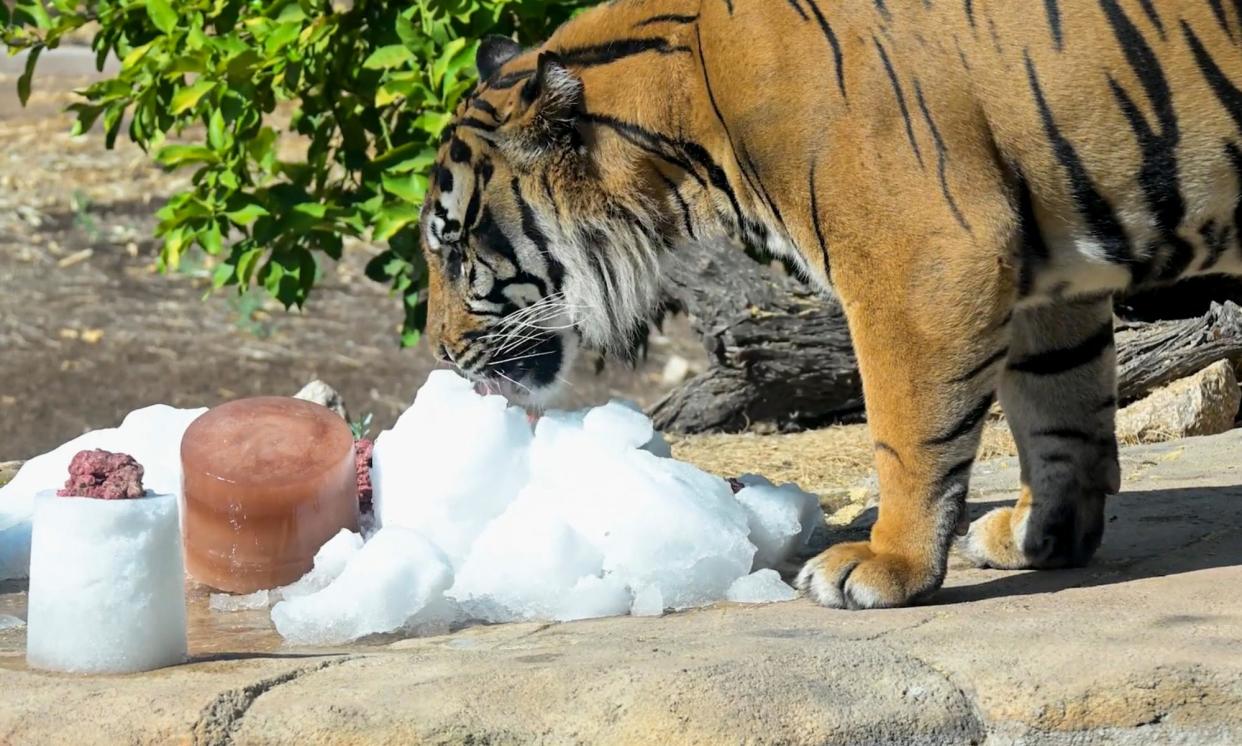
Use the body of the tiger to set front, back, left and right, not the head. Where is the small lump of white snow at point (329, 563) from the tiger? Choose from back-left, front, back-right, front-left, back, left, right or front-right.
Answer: front

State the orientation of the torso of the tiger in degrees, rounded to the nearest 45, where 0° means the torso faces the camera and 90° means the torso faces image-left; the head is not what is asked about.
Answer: approximately 90°

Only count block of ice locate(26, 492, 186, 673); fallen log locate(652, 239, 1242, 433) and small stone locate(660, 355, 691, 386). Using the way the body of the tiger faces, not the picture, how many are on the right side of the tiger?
2

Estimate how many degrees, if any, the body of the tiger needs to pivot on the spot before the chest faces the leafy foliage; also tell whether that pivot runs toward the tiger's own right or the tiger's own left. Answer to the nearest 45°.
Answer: approximately 45° to the tiger's own right

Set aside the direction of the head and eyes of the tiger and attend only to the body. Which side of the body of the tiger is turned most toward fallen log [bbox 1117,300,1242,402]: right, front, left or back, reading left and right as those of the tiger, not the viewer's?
right

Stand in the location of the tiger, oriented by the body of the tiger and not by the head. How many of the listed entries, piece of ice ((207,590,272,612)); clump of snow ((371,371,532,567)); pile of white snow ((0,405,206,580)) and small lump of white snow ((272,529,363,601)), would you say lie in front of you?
4

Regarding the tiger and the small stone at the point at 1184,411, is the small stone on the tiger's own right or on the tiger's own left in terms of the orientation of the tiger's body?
on the tiger's own right

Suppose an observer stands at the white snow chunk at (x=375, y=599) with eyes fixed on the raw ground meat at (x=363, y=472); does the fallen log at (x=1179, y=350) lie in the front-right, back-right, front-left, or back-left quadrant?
front-right

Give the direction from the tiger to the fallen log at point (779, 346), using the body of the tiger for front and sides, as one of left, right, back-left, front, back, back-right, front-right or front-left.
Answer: right

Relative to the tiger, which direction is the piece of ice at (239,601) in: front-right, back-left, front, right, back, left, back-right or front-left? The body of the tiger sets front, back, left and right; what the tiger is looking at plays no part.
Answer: front

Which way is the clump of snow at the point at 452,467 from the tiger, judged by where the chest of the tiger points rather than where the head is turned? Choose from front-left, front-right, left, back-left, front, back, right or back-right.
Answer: front

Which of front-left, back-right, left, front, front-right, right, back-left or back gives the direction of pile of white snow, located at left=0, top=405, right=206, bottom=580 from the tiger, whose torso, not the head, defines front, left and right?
front

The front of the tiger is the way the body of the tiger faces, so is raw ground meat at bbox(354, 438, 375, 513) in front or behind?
in front
